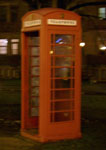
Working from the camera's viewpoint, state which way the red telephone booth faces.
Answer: facing the viewer and to the left of the viewer
